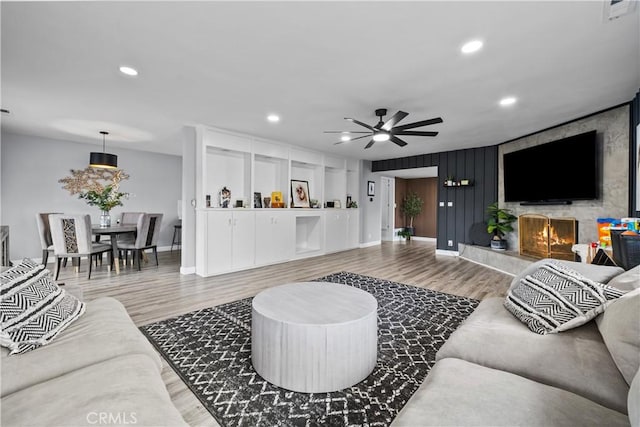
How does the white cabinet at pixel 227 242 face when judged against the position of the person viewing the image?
facing the viewer and to the right of the viewer

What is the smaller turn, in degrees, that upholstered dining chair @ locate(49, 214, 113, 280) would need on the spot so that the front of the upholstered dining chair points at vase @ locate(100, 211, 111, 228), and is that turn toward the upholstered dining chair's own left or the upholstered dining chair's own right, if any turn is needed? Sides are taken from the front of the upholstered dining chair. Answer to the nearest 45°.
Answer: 0° — it already faces it

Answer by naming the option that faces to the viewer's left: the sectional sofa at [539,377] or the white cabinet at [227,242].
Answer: the sectional sofa

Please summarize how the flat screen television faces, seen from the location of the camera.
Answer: facing the viewer and to the left of the viewer

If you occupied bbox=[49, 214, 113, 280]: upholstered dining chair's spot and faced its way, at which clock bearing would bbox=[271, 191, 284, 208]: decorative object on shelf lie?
The decorative object on shelf is roughly at 2 o'clock from the upholstered dining chair.

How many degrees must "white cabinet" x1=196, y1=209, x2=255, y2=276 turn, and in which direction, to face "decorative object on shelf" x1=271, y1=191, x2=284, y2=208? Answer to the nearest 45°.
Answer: approximately 90° to its left

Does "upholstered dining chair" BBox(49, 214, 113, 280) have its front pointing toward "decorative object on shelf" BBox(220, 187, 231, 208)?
no

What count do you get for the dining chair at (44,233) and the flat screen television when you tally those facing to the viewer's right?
1

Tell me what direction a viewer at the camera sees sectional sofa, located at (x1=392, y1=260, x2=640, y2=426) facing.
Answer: facing to the left of the viewer

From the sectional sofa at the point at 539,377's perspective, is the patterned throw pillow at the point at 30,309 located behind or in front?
in front

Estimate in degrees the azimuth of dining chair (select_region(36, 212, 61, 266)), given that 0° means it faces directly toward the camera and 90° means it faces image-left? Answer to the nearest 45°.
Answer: approximately 270°

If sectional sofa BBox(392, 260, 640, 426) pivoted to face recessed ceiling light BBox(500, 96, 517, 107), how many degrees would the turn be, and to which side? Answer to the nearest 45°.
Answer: approximately 90° to its right

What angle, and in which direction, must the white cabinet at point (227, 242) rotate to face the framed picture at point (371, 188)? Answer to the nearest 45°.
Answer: approximately 90° to its left

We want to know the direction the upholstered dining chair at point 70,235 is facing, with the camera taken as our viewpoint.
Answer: facing away from the viewer and to the right of the viewer

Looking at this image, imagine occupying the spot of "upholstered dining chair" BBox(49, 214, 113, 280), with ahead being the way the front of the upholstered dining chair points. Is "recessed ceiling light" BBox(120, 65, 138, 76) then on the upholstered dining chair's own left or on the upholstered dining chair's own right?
on the upholstered dining chair's own right

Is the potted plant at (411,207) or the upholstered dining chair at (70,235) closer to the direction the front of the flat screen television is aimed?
the upholstered dining chair
